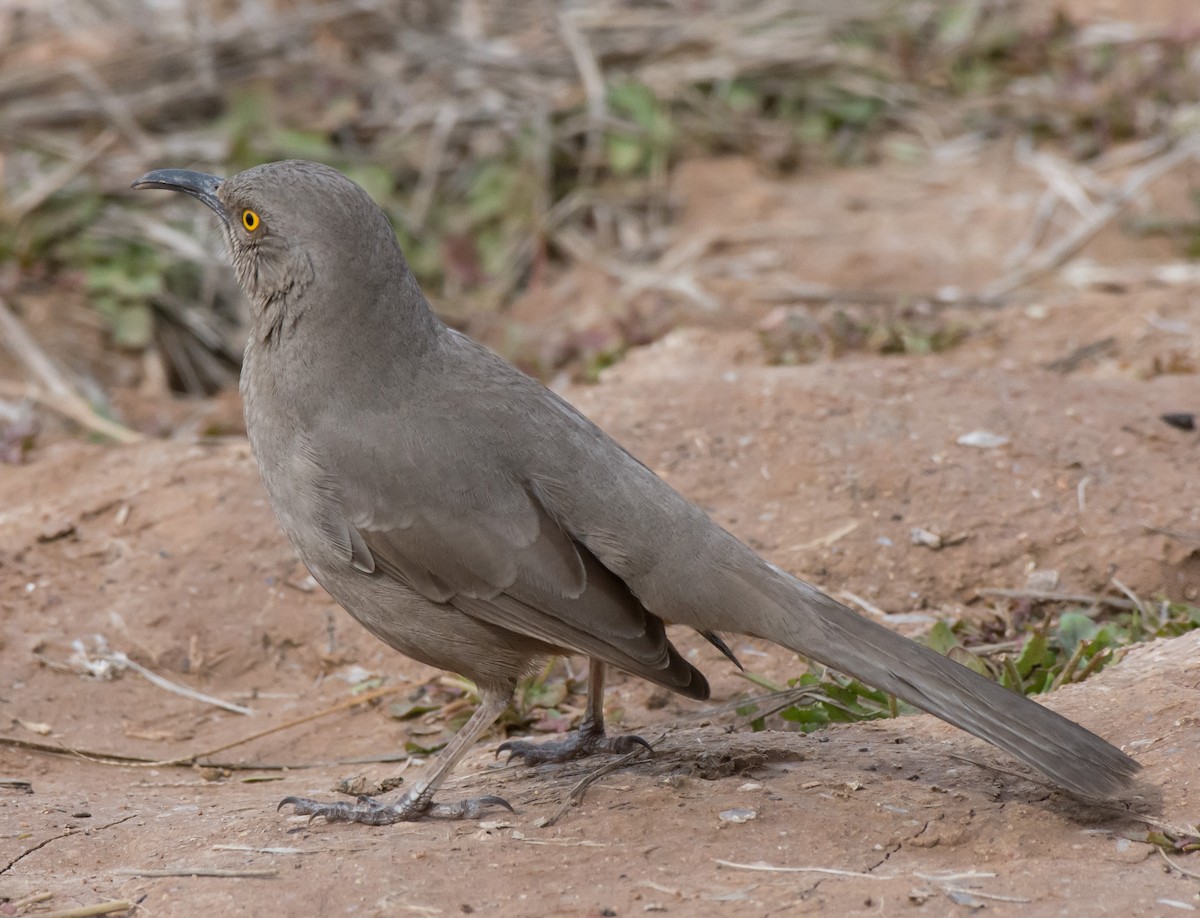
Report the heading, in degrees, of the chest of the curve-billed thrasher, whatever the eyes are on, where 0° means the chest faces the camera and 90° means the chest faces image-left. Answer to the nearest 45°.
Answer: approximately 90°

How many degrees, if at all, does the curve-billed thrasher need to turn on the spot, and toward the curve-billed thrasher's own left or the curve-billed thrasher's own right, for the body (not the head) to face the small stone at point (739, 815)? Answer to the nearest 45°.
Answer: approximately 135° to the curve-billed thrasher's own left

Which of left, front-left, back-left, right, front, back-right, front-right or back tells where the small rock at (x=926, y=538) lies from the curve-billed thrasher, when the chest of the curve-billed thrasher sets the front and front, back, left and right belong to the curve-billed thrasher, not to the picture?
back-right

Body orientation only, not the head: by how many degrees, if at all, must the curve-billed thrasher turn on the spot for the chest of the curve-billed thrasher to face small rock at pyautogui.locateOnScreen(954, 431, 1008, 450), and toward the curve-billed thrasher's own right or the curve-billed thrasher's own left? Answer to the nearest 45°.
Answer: approximately 135° to the curve-billed thrasher's own right

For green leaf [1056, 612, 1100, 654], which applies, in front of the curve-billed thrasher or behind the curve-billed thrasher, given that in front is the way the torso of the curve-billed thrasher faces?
behind
